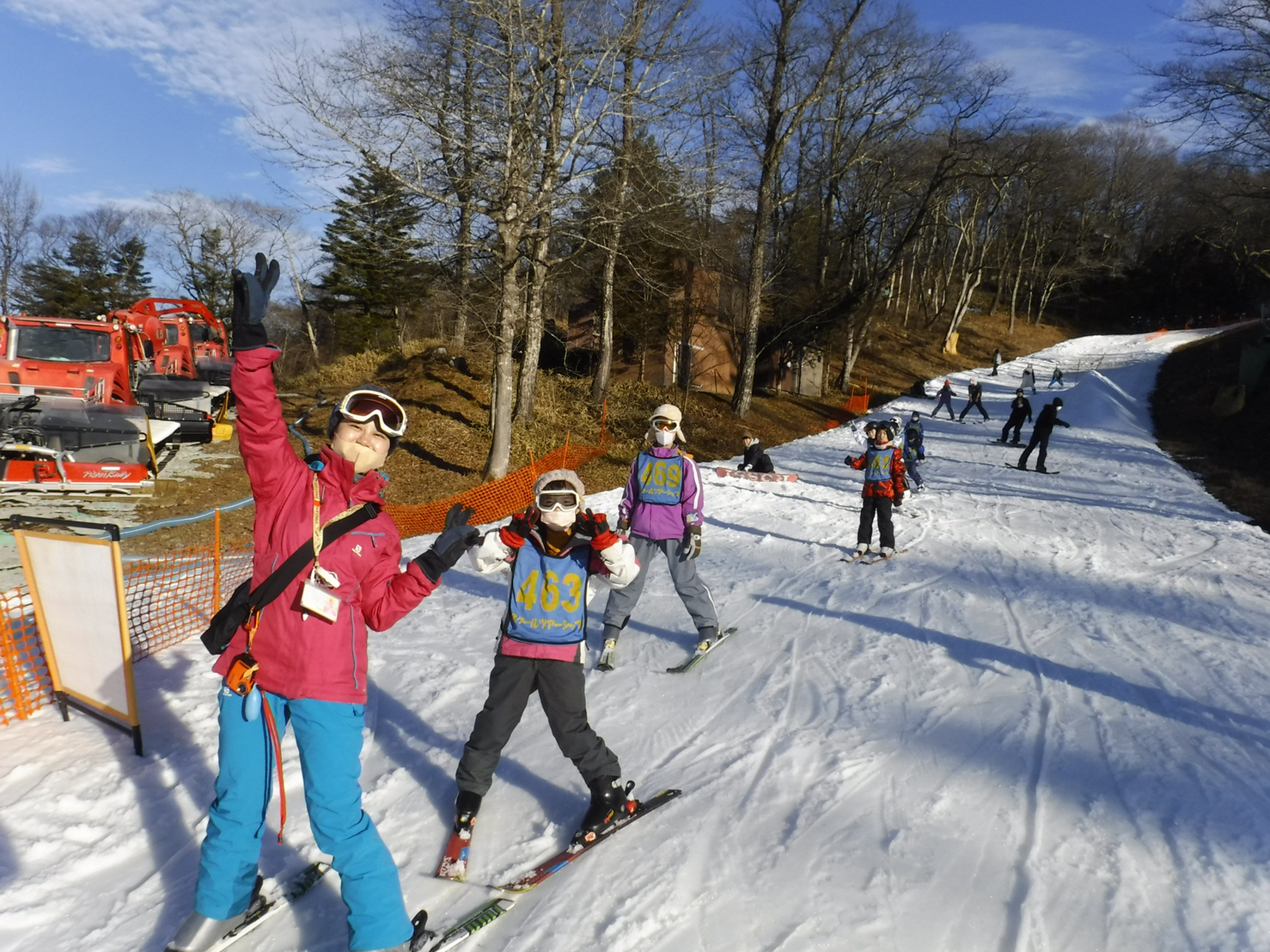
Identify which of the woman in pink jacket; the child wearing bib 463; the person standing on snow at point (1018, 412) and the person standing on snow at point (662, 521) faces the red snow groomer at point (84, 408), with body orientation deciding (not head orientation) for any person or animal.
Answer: the person standing on snow at point (1018, 412)

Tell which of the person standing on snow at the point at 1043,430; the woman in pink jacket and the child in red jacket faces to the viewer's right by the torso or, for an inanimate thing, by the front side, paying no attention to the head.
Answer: the person standing on snow

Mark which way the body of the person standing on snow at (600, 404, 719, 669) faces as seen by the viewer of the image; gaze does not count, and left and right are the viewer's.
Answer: facing the viewer

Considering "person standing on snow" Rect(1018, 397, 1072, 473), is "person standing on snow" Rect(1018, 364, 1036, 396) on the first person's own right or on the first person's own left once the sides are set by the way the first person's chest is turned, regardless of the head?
on the first person's own left

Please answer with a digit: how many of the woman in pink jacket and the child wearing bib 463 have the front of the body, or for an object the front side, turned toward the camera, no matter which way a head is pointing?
2

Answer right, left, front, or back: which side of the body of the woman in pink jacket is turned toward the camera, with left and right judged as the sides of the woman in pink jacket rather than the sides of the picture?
front

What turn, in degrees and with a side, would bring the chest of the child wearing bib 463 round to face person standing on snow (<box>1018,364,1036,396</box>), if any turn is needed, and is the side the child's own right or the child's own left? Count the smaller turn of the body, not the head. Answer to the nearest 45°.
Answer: approximately 135° to the child's own left

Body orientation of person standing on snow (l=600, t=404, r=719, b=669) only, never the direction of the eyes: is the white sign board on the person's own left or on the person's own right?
on the person's own right

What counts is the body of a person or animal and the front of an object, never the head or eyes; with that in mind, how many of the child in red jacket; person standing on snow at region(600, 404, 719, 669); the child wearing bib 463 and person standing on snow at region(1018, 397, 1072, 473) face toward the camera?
3

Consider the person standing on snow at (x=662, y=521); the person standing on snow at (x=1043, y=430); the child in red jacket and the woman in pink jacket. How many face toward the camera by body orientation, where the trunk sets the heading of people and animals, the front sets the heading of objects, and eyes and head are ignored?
3

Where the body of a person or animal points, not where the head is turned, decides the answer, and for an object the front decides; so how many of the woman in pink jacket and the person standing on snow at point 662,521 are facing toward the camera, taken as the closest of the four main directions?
2

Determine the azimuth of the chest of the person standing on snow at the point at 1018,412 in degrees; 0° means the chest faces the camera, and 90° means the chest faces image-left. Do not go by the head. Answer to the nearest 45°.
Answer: approximately 45°
